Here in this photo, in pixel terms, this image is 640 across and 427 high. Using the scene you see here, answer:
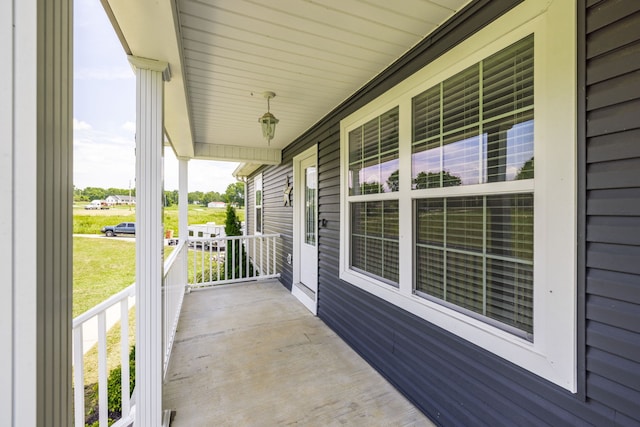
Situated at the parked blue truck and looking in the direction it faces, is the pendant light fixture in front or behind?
behind

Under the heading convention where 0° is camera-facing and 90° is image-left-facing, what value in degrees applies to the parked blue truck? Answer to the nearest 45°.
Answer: approximately 90°

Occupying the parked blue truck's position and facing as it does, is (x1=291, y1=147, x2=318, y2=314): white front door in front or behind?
behind
